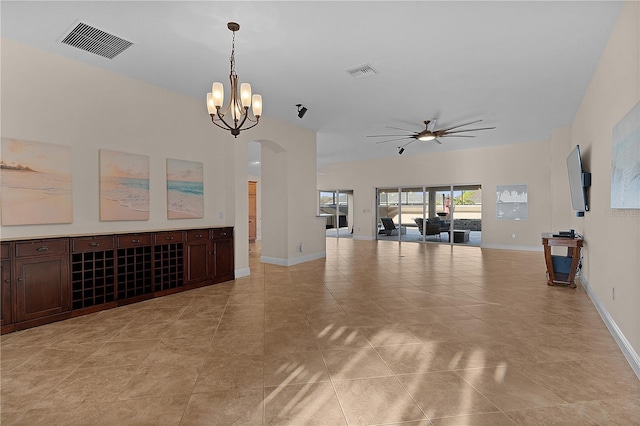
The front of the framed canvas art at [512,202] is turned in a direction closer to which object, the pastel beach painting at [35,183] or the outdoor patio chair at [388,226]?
the pastel beach painting

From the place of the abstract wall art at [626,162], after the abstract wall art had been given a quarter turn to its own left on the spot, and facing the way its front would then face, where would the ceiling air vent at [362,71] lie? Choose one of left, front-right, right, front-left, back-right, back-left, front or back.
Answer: right

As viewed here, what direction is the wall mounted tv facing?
to the viewer's left

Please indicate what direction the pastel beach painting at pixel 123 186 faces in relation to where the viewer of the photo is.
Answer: facing the viewer and to the right of the viewer

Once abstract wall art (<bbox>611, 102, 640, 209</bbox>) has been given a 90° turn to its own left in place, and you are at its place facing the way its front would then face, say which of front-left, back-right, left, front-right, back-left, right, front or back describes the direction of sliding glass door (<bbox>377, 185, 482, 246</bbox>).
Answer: back-right

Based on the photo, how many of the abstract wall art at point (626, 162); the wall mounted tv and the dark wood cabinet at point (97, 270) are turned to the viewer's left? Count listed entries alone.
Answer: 2

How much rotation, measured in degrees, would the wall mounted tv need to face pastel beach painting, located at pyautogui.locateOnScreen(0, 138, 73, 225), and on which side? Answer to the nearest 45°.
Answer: approximately 45° to its left

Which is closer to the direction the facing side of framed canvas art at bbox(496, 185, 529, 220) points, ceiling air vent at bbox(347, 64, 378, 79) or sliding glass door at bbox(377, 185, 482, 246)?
the ceiling air vent

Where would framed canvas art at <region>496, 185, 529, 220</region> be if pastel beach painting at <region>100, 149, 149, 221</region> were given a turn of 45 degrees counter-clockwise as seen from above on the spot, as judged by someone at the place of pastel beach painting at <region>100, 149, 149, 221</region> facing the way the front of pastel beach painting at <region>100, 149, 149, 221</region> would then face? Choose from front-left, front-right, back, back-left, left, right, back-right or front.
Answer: front

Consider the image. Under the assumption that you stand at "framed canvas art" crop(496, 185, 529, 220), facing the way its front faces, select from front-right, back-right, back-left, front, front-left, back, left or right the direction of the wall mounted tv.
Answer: front

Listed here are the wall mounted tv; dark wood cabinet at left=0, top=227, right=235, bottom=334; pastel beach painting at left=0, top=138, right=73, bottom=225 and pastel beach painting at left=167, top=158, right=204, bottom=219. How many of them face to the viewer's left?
1

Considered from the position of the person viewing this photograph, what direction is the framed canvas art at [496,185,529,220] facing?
facing the viewer
